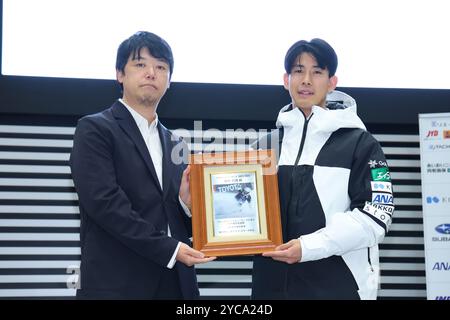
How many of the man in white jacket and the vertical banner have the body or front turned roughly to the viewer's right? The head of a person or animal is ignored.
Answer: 0

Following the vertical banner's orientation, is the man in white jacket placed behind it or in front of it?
in front

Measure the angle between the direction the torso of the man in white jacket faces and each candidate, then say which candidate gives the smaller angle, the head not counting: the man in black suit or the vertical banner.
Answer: the man in black suit

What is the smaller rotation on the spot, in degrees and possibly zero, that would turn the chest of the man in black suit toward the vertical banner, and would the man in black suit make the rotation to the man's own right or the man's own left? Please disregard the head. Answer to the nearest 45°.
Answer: approximately 90° to the man's own left

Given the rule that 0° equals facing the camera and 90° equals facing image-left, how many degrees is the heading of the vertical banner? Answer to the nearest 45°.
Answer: approximately 0°

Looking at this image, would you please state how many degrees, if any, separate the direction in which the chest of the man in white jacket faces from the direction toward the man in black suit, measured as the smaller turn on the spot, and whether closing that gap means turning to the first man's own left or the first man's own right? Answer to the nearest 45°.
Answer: approximately 45° to the first man's own right

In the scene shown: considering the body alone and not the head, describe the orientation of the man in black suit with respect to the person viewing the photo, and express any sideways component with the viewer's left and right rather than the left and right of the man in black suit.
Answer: facing the viewer and to the right of the viewer

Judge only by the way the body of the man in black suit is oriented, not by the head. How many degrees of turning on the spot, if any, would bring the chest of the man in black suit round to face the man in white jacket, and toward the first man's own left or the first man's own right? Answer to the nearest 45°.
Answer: approximately 45° to the first man's own left
